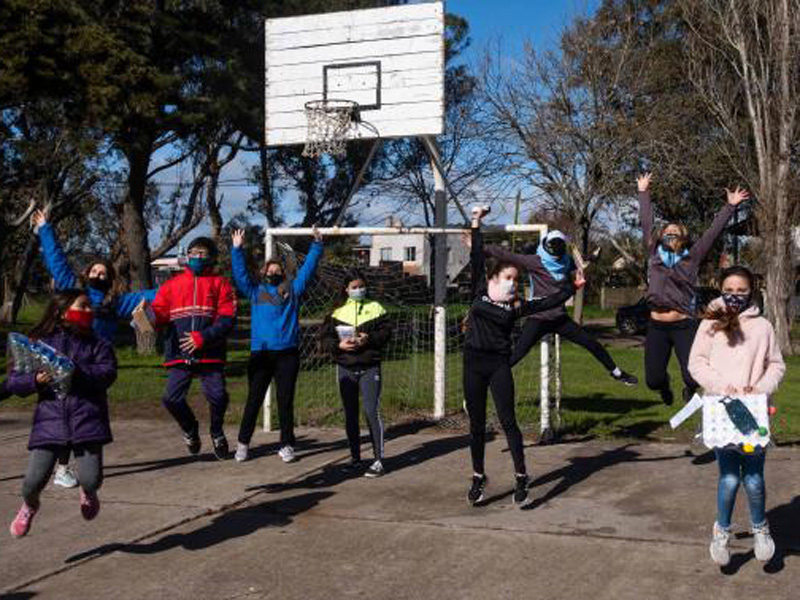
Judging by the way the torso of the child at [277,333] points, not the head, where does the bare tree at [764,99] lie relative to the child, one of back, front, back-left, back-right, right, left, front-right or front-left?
back-left

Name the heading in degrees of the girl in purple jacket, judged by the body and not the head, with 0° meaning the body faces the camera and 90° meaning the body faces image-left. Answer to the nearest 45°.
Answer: approximately 0°

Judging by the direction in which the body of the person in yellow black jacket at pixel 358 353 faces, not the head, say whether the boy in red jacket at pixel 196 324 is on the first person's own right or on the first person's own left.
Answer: on the first person's own right

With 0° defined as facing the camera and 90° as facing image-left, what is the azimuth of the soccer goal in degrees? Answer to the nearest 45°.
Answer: approximately 0°

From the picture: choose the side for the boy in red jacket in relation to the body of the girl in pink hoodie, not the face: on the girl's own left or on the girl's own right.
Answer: on the girl's own right

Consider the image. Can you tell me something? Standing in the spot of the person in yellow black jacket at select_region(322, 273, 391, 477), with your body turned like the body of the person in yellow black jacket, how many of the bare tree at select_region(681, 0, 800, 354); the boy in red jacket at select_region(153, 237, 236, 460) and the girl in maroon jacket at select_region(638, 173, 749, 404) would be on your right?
1

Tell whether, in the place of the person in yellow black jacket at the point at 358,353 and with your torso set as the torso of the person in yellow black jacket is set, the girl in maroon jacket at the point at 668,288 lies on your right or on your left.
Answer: on your left

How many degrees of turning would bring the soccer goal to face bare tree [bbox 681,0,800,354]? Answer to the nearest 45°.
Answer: approximately 135° to its left
